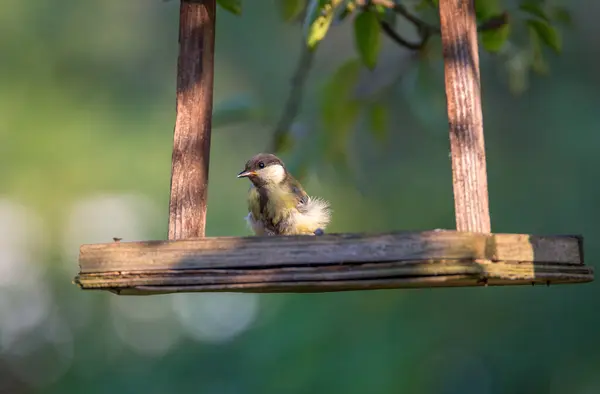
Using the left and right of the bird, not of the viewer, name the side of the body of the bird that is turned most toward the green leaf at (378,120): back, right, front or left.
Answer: back

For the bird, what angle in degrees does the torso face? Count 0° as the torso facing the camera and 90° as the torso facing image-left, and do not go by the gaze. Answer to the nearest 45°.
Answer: approximately 45°
